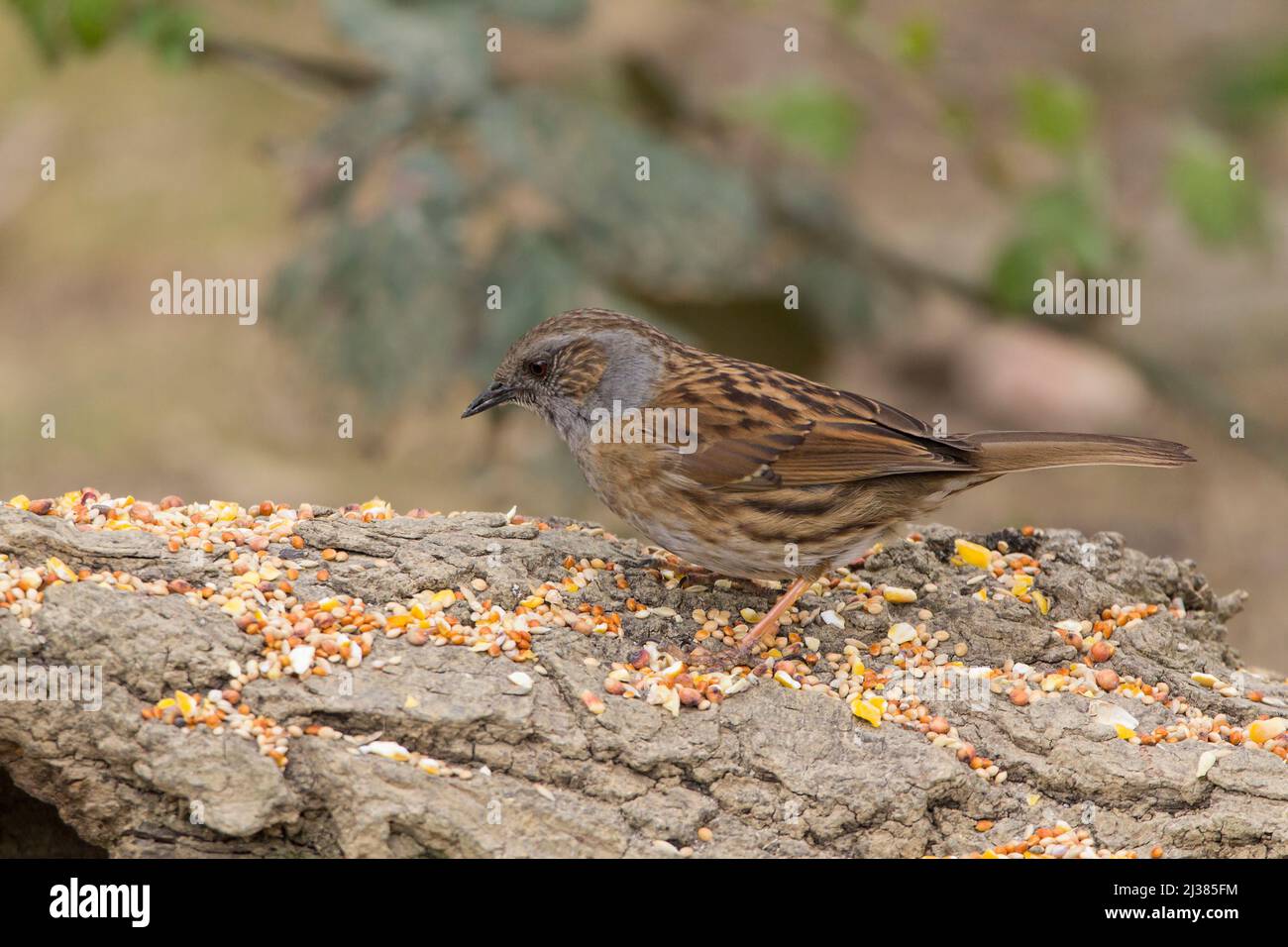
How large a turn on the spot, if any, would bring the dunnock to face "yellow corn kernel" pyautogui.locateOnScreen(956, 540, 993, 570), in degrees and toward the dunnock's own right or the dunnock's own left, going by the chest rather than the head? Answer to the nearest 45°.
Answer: approximately 180°

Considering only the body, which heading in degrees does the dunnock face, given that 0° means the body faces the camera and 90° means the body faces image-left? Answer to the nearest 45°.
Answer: approximately 90°
